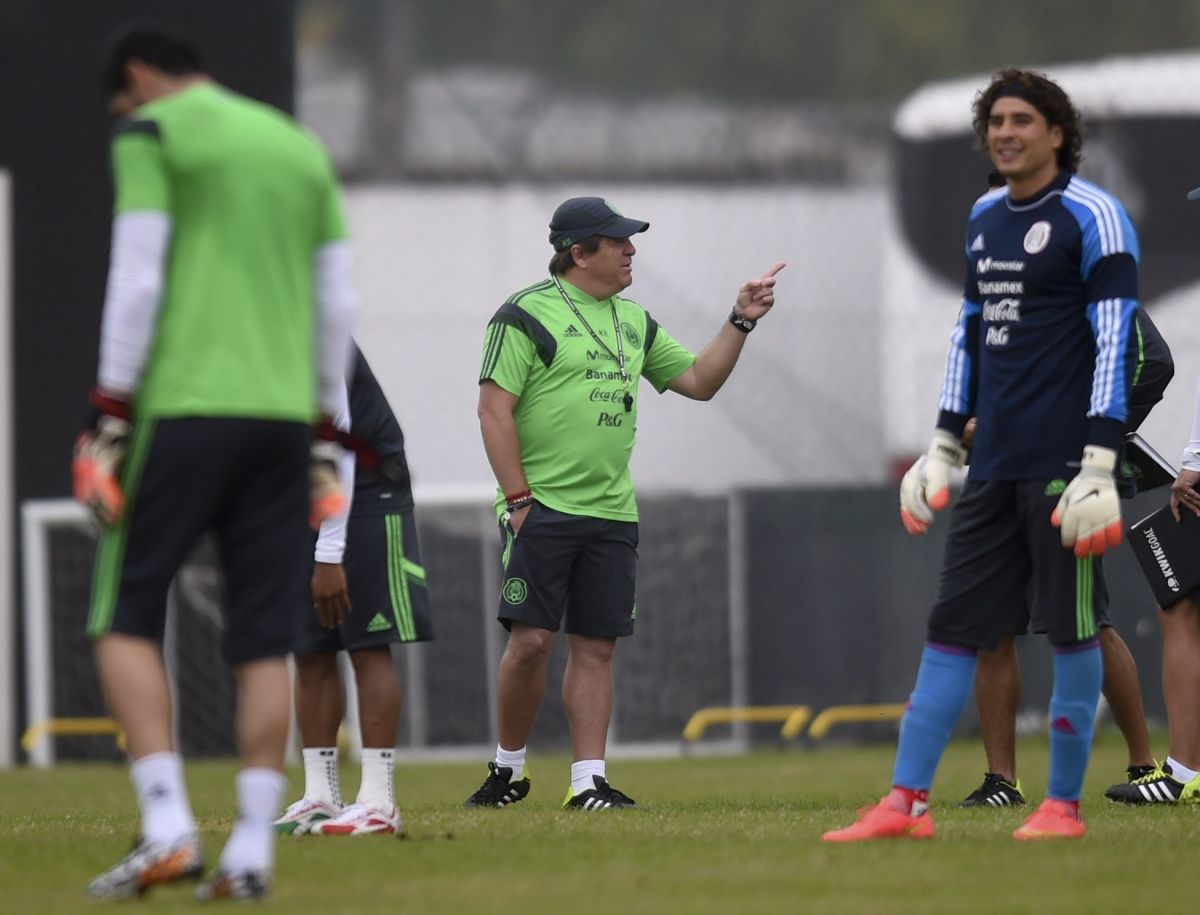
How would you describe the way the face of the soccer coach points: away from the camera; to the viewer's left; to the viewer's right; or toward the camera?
to the viewer's right

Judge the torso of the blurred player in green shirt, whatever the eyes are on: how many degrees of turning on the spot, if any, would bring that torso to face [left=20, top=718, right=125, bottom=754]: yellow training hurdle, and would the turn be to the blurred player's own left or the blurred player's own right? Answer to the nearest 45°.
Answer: approximately 45° to the blurred player's own right

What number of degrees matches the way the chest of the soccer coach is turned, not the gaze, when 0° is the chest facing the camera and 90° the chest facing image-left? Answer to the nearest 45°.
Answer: approximately 315°

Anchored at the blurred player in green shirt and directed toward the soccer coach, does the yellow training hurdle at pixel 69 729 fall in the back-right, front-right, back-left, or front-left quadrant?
front-left

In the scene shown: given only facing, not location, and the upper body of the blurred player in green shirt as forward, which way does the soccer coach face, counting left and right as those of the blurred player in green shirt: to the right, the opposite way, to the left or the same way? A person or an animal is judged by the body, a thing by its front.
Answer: the opposite way

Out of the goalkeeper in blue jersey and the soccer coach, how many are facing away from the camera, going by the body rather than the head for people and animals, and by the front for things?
0

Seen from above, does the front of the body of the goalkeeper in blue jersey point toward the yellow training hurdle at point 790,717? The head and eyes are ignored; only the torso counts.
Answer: no

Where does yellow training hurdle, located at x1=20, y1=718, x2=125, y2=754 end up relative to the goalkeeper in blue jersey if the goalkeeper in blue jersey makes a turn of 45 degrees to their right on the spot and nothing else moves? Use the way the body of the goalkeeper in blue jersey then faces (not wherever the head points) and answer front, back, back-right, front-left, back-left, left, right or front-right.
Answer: front-right

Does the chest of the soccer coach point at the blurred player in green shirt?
no

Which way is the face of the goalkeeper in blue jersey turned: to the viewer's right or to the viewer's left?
to the viewer's left

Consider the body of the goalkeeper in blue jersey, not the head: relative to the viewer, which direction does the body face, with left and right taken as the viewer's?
facing the viewer and to the left of the viewer

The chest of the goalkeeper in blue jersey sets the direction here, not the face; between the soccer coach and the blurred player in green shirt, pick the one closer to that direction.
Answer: the blurred player in green shirt

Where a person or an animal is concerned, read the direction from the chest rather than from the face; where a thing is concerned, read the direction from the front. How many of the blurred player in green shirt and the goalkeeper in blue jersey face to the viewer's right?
0

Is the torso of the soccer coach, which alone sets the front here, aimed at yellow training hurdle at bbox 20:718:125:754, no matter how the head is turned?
no

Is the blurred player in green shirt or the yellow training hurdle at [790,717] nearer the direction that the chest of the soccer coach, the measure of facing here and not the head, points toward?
the blurred player in green shirt

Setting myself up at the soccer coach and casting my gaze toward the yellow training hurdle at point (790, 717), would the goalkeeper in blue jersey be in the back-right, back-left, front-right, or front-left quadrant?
back-right

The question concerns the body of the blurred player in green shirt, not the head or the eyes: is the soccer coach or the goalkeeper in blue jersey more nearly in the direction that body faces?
the soccer coach

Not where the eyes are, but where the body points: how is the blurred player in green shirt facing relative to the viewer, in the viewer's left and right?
facing away from the viewer and to the left of the viewer

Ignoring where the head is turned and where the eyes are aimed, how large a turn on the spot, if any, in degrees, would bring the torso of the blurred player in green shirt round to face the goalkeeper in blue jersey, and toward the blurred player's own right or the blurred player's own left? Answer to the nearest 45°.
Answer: approximately 135° to the blurred player's own right
